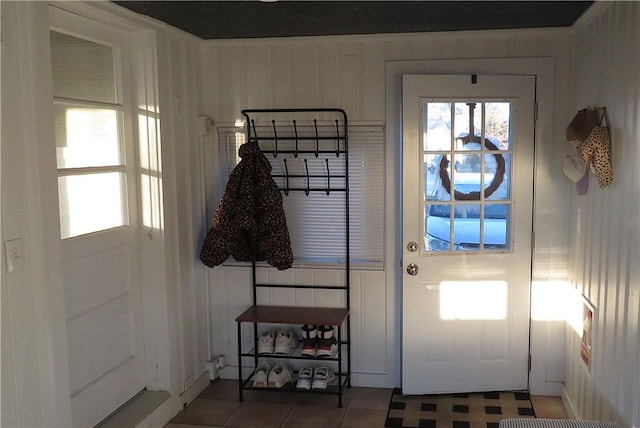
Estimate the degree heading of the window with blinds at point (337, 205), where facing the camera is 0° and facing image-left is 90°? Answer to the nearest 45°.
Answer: approximately 0°

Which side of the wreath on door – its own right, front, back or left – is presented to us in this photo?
back

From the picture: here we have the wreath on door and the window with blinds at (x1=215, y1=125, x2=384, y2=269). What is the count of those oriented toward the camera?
1

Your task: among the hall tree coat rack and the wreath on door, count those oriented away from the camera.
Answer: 1

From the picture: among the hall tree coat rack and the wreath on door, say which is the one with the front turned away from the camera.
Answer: the wreath on door

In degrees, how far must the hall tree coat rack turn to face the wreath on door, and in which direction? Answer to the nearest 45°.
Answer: approximately 90° to its left

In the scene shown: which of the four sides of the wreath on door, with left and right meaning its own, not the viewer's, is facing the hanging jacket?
left

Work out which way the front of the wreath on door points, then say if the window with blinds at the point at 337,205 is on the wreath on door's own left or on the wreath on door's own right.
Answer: on the wreath on door's own left

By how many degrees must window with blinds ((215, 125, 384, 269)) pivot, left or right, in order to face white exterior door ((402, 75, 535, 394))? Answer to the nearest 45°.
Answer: approximately 90° to its left

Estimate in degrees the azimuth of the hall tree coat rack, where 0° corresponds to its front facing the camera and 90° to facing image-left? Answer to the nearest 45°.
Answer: approximately 0°

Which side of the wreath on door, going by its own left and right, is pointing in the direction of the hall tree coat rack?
left
